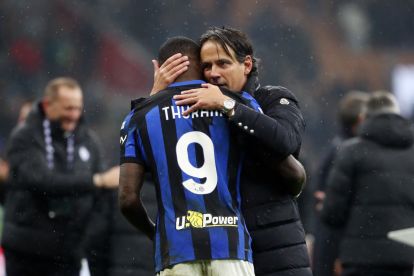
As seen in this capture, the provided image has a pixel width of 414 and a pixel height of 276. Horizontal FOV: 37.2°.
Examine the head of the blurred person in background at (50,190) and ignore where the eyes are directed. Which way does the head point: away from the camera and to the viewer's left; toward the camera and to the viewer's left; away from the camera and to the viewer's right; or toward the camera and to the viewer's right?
toward the camera and to the viewer's right

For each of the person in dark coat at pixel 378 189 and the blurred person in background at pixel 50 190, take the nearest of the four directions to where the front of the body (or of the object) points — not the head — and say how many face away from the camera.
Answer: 1

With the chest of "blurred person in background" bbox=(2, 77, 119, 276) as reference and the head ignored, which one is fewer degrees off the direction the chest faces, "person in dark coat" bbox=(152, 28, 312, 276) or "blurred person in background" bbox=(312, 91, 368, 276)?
the person in dark coat

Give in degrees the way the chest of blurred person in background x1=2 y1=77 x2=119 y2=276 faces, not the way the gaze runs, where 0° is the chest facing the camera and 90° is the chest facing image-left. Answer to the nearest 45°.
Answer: approximately 315°

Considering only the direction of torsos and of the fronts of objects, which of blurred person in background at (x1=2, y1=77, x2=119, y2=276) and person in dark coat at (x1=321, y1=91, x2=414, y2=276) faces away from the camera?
the person in dark coat

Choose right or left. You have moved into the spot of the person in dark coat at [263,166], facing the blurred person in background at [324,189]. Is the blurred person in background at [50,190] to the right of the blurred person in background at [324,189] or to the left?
left

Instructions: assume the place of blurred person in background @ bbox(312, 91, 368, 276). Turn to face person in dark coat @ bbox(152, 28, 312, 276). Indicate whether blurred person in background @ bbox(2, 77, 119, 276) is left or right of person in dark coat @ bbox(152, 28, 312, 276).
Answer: right

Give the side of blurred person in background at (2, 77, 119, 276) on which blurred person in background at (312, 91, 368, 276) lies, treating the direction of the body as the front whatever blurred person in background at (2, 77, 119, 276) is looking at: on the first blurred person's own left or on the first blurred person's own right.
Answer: on the first blurred person's own left

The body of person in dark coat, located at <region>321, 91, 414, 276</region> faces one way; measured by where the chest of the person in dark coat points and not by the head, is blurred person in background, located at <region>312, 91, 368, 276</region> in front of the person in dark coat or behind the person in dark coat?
in front

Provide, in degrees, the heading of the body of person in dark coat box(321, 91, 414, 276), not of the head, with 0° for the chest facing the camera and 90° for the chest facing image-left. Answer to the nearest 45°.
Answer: approximately 180°

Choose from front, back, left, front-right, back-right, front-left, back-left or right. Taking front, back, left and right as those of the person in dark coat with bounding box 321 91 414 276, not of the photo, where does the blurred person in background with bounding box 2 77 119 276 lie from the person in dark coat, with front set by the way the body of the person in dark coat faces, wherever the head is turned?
left
